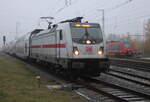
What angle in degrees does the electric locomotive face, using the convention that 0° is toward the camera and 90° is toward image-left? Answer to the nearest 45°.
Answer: approximately 315°

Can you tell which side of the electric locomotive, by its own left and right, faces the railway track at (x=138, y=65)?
left

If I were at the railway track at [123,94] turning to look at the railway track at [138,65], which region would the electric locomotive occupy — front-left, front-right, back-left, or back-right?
front-left

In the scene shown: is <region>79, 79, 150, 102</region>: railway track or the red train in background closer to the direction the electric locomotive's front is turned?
the railway track

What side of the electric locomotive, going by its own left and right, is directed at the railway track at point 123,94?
front

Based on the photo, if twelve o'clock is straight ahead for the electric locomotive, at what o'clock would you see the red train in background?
The red train in background is roughly at 8 o'clock from the electric locomotive.
